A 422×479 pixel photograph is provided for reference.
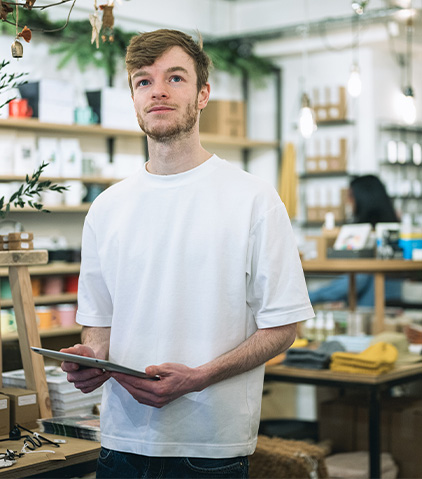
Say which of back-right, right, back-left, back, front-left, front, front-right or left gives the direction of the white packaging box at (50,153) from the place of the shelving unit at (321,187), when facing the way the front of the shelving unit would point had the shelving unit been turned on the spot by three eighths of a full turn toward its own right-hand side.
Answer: left

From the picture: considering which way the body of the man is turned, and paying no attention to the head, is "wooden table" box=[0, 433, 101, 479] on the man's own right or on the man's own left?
on the man's own right

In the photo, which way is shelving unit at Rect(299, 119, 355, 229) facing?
toward the camera

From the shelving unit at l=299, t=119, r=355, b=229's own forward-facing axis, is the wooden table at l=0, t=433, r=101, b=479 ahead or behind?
ahead

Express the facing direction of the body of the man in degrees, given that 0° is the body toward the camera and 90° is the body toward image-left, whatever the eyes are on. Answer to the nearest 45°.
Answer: approximately 45°

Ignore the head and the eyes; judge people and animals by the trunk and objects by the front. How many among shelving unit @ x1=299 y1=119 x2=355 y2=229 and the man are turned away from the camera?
0

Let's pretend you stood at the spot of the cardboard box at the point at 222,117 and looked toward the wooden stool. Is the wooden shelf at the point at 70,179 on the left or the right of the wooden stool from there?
right

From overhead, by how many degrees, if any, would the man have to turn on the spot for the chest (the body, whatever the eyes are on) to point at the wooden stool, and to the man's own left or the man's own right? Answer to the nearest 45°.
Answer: approximately 90° to the man's own right

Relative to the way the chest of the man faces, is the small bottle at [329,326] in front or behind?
behind

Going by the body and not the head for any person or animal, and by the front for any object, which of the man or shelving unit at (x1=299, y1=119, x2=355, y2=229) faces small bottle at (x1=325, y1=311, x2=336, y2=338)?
the shelving unit

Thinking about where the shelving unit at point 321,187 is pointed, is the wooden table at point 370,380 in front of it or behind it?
in front

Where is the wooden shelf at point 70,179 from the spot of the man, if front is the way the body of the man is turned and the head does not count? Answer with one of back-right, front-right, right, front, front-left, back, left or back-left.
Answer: back-right

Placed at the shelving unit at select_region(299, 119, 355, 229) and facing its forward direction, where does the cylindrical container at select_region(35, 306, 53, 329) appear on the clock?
The cylindrical container is roughly at 1 o'clock from the shelving unit.

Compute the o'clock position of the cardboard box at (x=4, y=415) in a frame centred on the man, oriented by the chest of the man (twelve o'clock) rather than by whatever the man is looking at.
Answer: The cardboard box is roughly at 3 o'clock from the man.

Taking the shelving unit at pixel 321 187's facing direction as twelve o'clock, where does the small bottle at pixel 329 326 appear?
The small bottle is roughly at 12 o'clock from the shelving unit.
